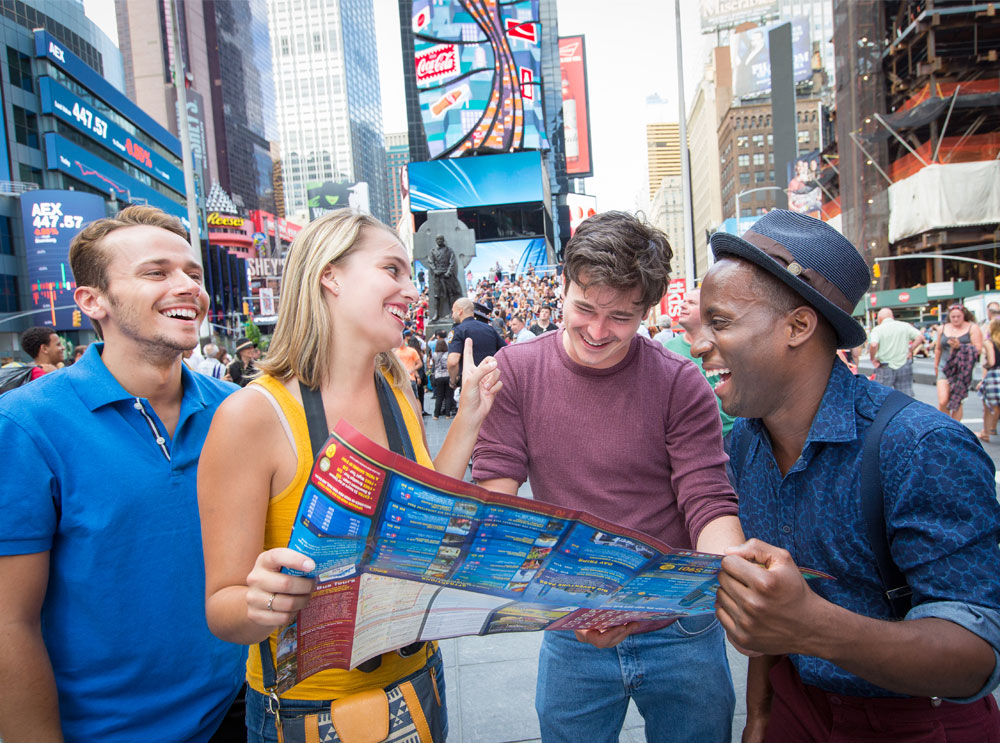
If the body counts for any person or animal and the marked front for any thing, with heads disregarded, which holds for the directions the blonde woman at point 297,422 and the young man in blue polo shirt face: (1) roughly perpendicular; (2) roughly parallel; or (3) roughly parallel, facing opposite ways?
roughly parallel

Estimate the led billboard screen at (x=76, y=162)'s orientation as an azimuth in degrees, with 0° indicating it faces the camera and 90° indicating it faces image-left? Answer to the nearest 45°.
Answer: approximately 315°

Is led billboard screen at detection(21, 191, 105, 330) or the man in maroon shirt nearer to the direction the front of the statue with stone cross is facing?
the man in maroon shirt

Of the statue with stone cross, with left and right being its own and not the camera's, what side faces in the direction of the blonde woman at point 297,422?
front

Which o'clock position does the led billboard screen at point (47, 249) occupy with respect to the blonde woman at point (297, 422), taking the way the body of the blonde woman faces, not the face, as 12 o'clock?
The led billboard screen is roughly at 7 o'clock from the blonde woman.

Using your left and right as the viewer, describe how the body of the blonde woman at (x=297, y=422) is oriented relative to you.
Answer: facing the viewer and to the right of the viewer

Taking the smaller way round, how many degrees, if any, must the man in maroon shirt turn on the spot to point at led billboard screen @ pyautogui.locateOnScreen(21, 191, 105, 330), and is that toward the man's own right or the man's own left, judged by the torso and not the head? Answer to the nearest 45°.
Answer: approximately 135° to the man's own right

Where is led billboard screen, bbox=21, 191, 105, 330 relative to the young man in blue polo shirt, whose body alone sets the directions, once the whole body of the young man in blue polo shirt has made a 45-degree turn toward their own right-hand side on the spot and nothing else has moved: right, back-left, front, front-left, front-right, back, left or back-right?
back

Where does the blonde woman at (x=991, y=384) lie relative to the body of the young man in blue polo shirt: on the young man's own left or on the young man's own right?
on the young man's own left

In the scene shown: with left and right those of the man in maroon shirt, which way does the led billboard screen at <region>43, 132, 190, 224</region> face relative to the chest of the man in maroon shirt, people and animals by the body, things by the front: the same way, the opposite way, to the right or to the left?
to the left

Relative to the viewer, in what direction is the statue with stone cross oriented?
toward the camera

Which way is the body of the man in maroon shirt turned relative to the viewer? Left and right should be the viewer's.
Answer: facing the viewer

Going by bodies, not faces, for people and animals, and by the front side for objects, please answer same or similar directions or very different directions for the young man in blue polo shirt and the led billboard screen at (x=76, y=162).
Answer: same or similar directions

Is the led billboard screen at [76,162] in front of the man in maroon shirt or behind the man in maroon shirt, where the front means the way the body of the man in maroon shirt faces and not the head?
behind

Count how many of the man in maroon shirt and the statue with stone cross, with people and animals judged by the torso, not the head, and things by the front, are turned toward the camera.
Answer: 2

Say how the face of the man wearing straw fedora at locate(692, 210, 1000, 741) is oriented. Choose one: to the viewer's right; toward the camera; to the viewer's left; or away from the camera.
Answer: to the viewer's left
